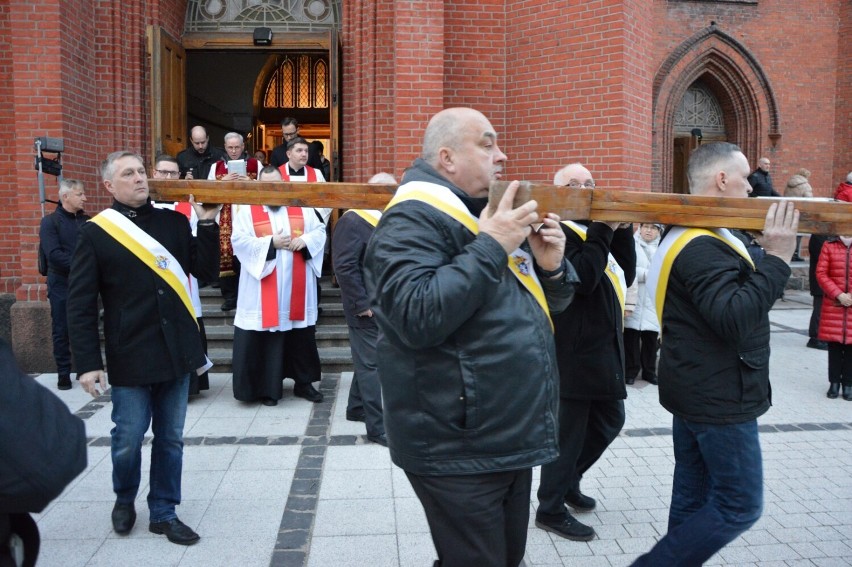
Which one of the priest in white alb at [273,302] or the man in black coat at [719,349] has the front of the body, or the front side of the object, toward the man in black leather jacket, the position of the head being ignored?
the priest in white alb

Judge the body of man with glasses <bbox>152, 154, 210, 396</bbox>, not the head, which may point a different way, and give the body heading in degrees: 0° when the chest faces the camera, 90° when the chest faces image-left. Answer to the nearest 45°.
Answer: approximately 0°

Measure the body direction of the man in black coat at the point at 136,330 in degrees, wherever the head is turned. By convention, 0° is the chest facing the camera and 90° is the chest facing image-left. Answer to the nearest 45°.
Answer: approximately 315°

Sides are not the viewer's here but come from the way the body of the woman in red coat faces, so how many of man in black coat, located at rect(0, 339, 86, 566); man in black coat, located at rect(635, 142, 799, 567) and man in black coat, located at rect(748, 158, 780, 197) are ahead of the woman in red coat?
2

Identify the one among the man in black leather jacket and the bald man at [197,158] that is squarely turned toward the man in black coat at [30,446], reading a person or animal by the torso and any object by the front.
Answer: the bald man

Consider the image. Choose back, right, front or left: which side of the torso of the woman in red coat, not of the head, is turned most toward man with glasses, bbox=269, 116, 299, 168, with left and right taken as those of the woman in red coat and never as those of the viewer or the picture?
right

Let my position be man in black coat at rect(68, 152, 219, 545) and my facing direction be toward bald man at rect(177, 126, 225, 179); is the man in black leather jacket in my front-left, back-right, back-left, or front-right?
back-right

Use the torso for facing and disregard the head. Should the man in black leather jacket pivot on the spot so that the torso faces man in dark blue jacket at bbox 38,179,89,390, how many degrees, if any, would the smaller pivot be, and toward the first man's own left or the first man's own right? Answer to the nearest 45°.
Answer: approximately 135° to the first man's own left

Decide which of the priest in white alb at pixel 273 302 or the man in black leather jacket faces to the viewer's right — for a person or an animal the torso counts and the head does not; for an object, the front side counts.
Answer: the man in black leather jacket

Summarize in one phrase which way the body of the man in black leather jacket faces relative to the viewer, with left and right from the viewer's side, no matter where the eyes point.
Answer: facing to the right of the viewer
